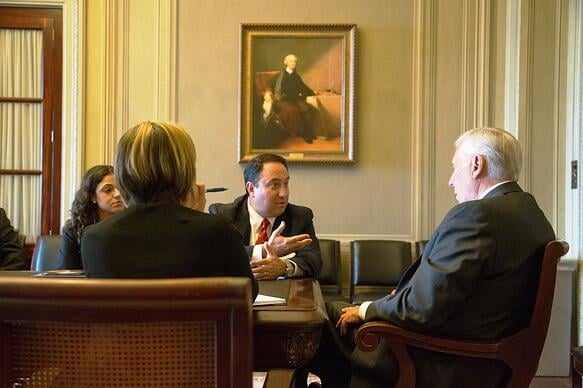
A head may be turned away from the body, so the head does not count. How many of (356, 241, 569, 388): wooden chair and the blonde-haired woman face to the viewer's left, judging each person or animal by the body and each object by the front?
1

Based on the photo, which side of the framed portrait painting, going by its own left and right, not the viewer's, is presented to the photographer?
front

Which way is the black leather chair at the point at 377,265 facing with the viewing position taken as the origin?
facing the viewer

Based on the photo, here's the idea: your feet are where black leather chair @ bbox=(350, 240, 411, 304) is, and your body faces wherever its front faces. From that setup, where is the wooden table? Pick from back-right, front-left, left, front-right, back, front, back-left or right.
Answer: front

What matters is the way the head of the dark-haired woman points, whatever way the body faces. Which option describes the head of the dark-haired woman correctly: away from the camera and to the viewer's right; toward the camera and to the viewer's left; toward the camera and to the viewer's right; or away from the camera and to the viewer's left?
toward the camera and to the viewer's right

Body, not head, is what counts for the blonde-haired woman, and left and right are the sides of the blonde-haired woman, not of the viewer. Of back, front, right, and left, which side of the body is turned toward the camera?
back

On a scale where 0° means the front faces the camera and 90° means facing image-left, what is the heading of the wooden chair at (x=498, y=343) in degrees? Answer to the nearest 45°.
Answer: approximately 90°

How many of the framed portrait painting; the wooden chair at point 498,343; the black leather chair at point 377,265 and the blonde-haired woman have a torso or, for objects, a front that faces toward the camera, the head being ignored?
2

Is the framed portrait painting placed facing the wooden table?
yes

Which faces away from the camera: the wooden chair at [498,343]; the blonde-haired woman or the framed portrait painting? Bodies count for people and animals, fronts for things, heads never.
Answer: the blonde-haired woman
